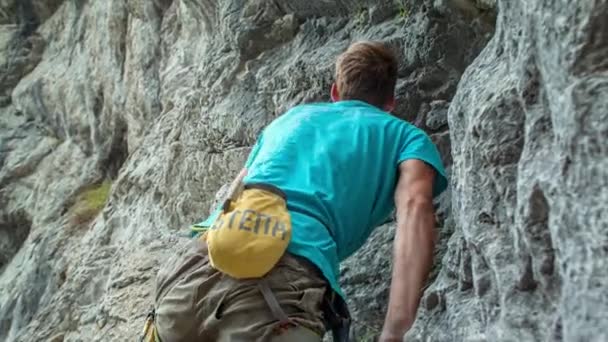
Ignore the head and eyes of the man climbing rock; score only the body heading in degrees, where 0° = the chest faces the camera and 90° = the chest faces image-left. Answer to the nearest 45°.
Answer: approximately 180°
